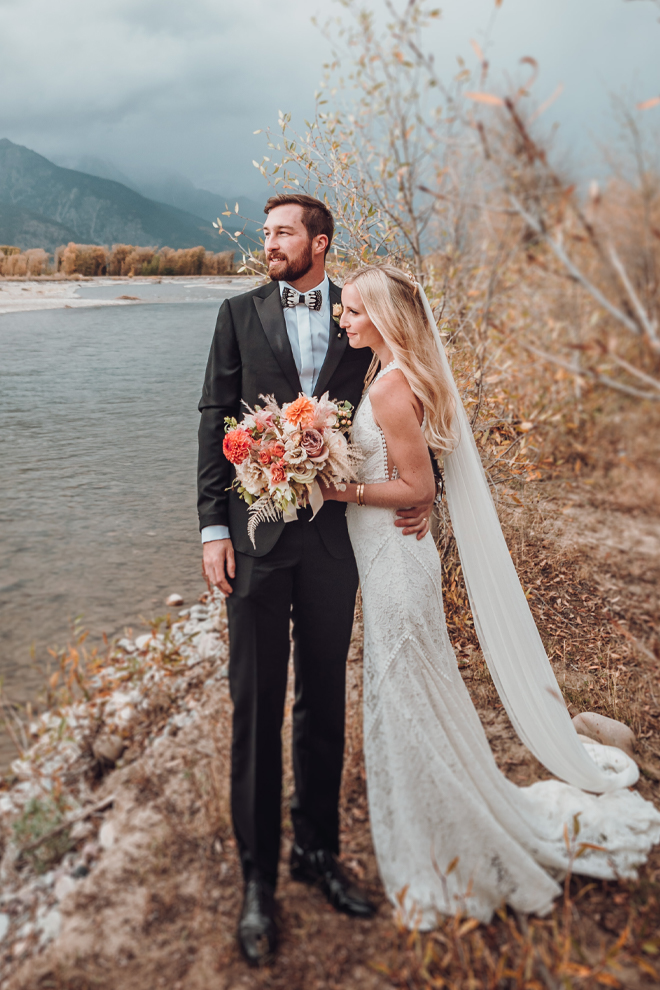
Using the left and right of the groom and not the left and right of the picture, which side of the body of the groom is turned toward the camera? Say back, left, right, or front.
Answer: front

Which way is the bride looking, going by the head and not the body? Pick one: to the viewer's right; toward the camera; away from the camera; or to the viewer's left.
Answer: to the viewer's left

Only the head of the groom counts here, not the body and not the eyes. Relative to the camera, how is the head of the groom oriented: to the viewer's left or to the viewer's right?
to the viewer's left

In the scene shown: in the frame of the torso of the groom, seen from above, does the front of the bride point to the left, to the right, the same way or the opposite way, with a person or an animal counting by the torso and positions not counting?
to the right

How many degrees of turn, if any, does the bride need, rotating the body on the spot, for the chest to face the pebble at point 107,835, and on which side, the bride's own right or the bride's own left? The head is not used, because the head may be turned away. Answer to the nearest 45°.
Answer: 0° — they already face it

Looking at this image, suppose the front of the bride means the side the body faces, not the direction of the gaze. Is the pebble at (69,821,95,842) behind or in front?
in front

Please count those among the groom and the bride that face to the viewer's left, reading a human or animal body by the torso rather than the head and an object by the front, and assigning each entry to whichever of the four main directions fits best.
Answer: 1

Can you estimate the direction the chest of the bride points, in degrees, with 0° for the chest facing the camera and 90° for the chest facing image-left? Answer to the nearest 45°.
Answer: approximately 90°
